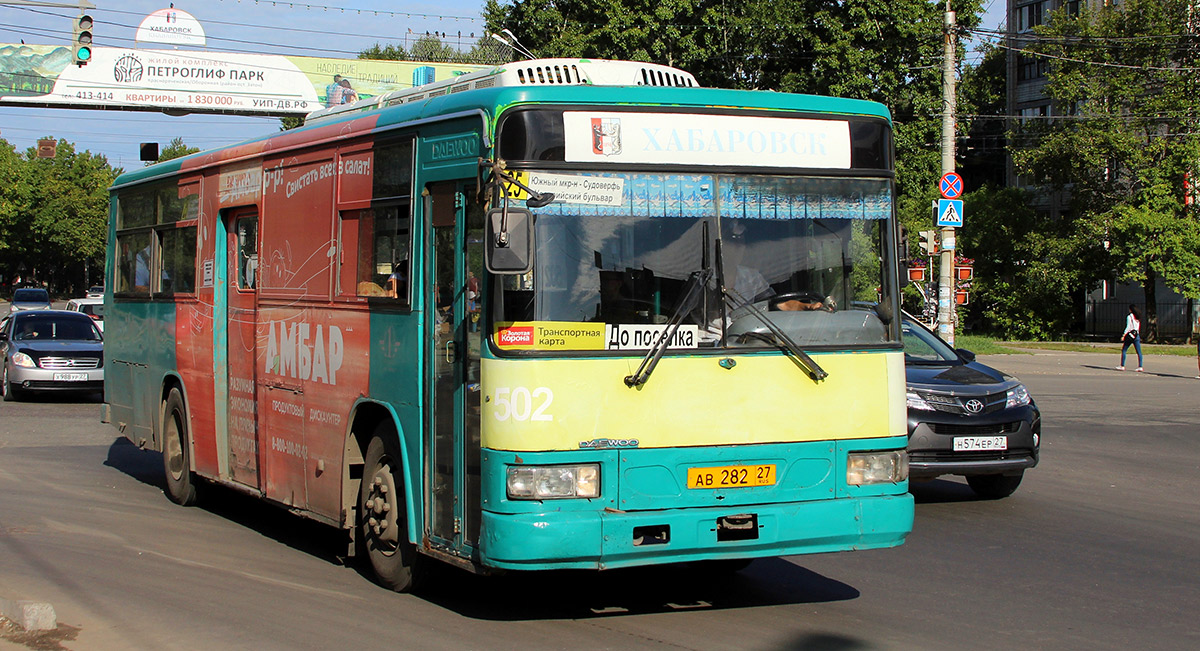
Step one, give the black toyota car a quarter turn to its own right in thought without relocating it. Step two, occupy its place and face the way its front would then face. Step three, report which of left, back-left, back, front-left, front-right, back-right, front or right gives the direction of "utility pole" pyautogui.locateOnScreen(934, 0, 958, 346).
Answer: back-right

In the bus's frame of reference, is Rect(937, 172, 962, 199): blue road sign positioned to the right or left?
on its left

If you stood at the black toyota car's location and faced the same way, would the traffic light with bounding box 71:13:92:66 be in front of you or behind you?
behind

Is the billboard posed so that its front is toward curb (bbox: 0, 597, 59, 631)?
yes

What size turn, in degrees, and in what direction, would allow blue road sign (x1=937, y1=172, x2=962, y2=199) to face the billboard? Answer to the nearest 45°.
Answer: approximately 135° to its right

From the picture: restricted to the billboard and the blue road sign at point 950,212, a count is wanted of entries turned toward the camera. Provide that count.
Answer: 2

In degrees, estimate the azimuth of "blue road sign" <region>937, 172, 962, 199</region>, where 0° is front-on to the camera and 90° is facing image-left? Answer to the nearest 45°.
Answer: approximately 0°

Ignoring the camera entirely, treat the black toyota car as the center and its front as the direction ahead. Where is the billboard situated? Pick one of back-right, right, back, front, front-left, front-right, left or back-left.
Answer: back

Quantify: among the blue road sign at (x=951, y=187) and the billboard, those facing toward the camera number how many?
2

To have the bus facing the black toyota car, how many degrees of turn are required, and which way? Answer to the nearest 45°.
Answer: approximately 90° to its left

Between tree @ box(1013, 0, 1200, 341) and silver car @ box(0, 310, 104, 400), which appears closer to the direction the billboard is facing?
the silver car
